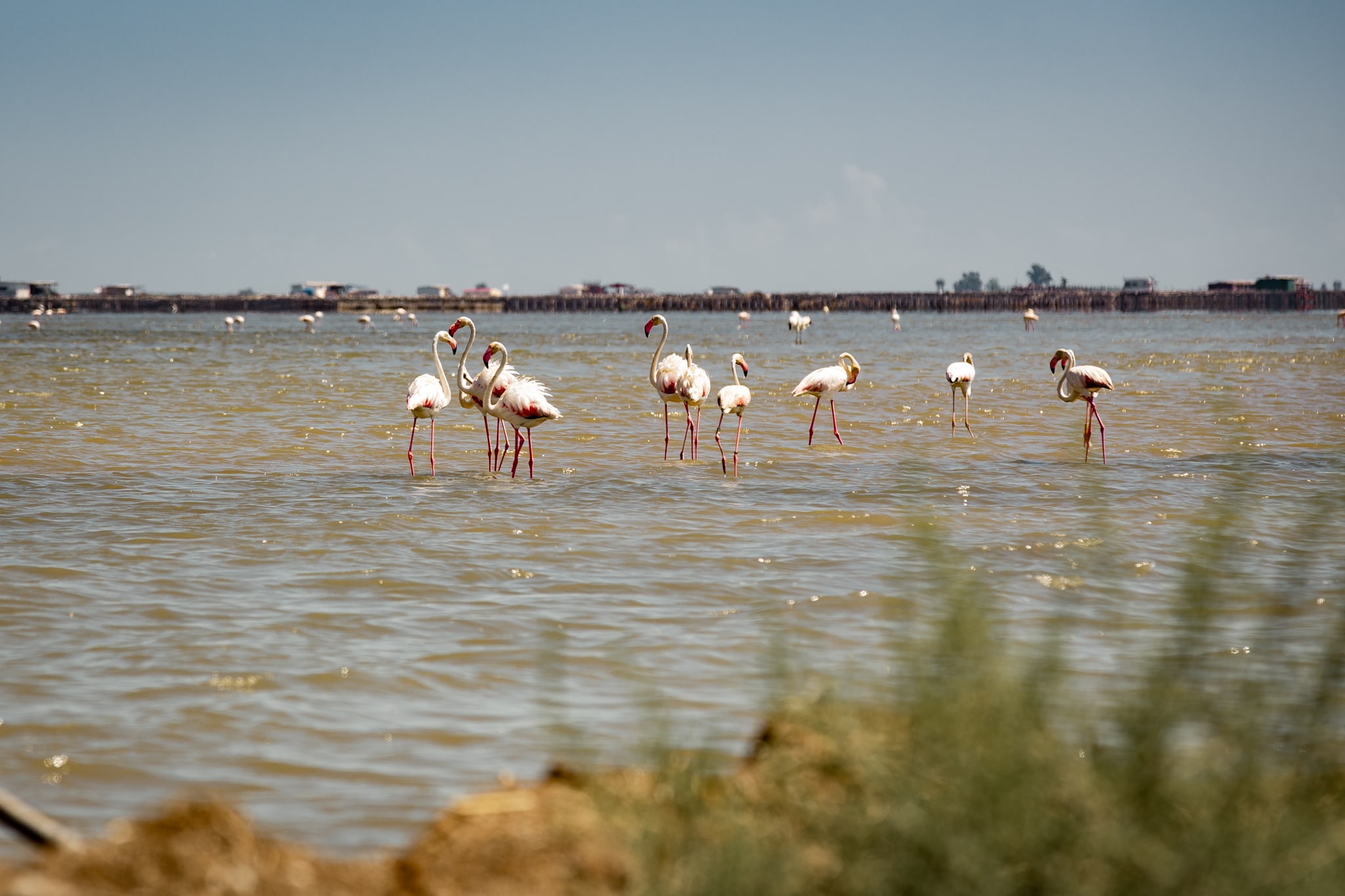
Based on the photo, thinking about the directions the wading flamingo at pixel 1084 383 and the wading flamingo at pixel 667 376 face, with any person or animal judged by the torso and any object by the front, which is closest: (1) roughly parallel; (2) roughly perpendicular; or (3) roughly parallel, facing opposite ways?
roughly parallel

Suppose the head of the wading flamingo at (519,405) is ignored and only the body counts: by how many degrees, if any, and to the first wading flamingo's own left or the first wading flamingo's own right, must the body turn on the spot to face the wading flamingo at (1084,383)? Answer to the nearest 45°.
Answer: approximately 180°

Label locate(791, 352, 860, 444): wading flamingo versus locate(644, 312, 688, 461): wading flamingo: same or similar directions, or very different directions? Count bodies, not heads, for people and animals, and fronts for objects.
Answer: very different directions

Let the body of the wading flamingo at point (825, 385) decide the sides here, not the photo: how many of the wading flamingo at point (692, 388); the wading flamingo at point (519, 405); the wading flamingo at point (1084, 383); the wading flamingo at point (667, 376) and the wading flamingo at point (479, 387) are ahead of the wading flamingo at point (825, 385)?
1

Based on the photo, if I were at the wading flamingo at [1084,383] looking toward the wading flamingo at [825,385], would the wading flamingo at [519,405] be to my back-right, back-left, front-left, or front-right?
front-left

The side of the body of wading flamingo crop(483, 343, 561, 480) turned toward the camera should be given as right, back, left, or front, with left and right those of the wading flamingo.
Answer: left

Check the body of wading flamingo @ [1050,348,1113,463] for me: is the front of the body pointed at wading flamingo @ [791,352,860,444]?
yes

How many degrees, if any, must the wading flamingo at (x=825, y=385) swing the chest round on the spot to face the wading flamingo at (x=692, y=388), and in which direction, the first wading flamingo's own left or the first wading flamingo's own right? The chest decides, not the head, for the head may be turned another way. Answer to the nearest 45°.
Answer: approximately 135° to the first wading flamingo's own right

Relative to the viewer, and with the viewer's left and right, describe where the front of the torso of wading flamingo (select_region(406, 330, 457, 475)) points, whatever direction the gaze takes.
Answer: facing away from the viewer and to the right of the viewer

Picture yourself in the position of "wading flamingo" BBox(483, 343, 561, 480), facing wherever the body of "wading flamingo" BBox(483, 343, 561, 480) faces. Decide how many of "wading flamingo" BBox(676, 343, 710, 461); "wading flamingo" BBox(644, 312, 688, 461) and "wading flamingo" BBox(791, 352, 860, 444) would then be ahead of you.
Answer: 0

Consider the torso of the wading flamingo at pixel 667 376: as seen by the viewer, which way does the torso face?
to the viewer's left

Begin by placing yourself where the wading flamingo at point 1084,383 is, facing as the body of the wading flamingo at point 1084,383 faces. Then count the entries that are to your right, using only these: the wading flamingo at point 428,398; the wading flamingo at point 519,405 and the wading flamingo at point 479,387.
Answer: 0

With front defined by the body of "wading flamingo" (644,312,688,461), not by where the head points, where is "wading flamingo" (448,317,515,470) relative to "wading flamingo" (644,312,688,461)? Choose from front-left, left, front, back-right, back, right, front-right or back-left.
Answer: front-left

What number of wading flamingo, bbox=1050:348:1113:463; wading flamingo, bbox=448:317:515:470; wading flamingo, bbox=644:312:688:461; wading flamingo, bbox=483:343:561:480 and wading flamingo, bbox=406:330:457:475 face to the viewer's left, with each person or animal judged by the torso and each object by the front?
4

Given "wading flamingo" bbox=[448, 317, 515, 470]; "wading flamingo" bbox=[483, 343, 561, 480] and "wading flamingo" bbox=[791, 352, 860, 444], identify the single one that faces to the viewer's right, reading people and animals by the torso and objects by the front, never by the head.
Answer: "wading flamingo" bbox=[791, 352, 860, 444]

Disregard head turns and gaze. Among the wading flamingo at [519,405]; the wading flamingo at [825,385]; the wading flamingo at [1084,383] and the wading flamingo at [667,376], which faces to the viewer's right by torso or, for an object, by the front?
the wading flamingo at [825,385]

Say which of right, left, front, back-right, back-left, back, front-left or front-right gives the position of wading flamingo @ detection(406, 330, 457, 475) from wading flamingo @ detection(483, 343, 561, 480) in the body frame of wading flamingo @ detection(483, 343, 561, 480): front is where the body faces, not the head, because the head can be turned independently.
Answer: front-right

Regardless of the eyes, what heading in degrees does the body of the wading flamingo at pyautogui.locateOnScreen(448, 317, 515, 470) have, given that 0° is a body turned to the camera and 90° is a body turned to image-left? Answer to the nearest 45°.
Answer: approximately 90°

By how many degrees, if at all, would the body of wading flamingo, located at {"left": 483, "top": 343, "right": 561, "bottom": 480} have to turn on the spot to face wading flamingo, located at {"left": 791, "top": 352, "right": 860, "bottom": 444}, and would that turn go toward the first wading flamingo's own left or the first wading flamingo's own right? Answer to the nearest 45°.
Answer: approximately 135° to the first wading flamingo's own right

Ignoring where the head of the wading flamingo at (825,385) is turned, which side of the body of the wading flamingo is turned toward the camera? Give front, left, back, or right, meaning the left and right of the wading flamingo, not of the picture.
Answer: right

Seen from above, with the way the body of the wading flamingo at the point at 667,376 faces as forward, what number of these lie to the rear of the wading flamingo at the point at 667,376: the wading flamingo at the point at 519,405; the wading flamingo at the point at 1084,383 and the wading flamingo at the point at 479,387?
1

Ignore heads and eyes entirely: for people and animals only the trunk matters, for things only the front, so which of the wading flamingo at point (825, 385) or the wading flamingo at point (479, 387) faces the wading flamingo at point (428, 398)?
the wading flamingo at point (479, 387)

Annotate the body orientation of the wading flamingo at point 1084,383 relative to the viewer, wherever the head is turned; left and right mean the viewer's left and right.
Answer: facing to the left of the viewer
